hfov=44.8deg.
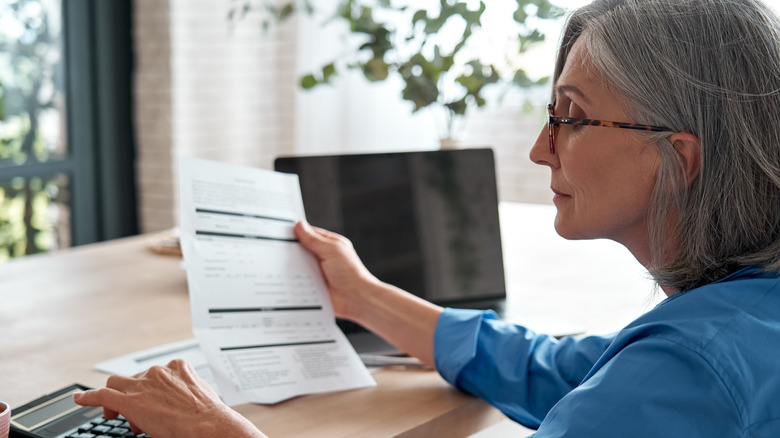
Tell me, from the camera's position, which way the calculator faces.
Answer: facing the viewer and to the right of the viewer

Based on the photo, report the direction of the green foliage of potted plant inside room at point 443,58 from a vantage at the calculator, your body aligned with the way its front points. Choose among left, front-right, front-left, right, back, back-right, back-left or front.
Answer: left

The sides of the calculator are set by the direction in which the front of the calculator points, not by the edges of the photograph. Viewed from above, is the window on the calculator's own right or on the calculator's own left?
on the calculator's own left

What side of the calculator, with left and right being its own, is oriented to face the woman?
front

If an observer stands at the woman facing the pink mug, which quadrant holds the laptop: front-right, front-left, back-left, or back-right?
front-right

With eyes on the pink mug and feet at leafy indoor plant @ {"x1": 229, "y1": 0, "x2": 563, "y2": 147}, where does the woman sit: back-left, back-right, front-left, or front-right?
front-left

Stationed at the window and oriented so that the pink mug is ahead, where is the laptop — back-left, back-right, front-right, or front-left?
front-left

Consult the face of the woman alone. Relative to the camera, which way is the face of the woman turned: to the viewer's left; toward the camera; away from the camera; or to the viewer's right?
to the viewer's left
